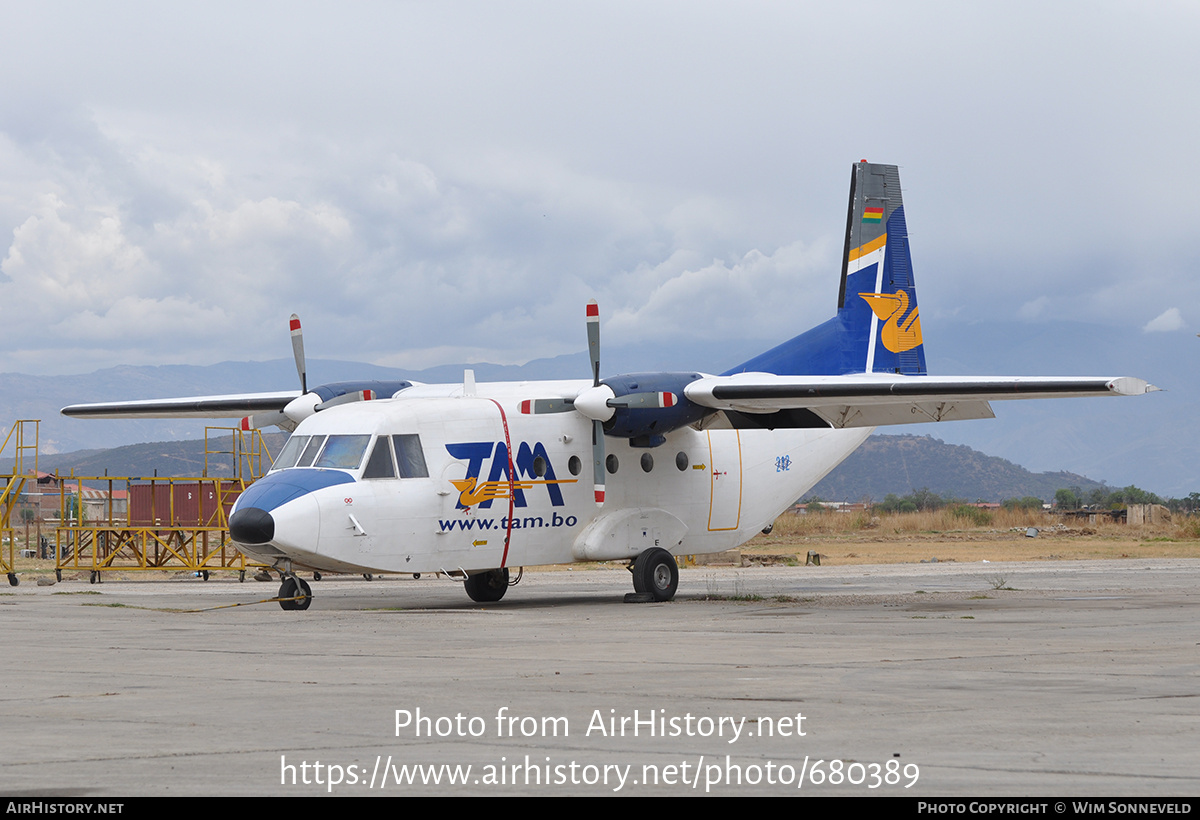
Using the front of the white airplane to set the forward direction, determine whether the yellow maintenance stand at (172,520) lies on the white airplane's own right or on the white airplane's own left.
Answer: on the white airplane's own right

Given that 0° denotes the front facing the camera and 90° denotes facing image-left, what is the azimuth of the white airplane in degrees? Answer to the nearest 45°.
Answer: approximately 45°
